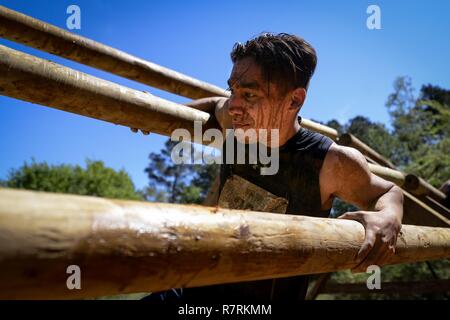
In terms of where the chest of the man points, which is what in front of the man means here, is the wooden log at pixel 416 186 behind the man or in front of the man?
behind

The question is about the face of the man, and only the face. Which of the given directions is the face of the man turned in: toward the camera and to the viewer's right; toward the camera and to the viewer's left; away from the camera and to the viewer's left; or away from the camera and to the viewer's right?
toward the camera and to the viewer's left

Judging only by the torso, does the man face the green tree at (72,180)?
no

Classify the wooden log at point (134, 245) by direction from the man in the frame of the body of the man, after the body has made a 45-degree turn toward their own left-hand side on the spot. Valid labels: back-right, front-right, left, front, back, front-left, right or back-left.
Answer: front

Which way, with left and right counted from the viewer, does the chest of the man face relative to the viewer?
facing the viewer and to the left of the viewer
